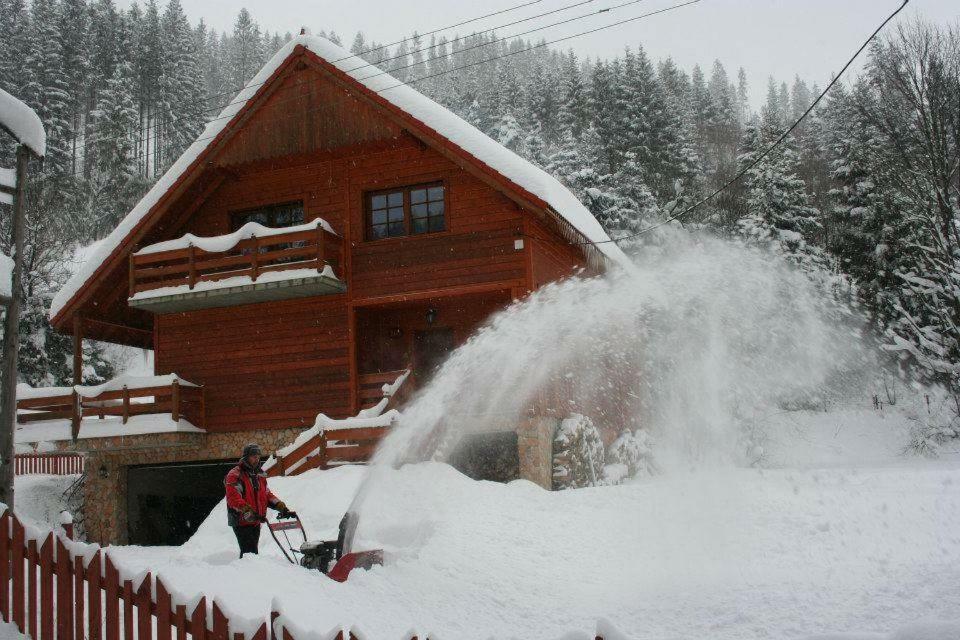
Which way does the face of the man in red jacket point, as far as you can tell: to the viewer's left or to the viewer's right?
to the viewer's right

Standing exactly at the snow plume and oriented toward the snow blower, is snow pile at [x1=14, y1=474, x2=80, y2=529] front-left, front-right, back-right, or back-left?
front-right

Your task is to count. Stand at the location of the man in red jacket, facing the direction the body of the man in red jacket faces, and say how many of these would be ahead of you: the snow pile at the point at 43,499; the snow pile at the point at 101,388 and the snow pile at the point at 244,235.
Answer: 0

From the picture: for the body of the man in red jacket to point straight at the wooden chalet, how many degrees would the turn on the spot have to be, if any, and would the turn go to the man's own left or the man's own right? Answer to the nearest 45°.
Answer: approximately 135° to the man's own left

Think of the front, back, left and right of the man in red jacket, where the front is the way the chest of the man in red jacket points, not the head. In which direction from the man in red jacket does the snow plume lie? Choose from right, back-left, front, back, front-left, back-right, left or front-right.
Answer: left

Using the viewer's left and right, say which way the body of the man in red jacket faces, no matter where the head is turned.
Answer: facing the viewer and to the right of the viewer

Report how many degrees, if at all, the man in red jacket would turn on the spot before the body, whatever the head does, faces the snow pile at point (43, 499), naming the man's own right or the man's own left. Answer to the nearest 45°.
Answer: approximately 135° to the man's own left

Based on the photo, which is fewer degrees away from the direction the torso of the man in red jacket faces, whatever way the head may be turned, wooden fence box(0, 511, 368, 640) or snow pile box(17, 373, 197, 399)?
the wooden fence

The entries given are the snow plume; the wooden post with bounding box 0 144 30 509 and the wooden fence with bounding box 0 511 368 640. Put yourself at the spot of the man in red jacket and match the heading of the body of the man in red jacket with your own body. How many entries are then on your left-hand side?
1

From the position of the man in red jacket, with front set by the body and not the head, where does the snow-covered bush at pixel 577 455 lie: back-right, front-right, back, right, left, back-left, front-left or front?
left

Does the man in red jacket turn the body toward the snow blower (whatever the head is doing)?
yes

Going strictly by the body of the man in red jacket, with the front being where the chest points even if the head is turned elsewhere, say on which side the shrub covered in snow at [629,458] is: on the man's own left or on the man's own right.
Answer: on the man's own left

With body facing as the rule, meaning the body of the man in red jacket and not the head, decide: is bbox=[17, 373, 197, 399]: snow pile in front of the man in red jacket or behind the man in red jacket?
behind

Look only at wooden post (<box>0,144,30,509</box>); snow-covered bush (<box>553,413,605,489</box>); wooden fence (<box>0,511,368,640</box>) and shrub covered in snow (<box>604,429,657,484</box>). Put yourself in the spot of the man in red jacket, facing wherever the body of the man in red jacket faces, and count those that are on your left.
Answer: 2

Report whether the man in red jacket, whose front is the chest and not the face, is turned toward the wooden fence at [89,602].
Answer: no
